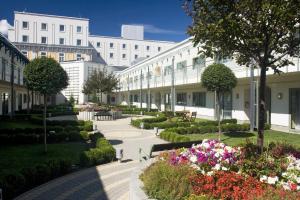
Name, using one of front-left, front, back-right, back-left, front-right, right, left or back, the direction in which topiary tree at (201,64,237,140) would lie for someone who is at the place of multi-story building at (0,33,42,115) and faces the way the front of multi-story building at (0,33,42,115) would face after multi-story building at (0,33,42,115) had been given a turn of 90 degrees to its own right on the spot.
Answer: front-left

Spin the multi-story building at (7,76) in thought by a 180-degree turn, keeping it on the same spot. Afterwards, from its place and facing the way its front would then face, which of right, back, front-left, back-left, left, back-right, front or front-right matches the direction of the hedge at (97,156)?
left

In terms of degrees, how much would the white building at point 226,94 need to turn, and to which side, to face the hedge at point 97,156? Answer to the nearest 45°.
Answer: approximately 45° to its left

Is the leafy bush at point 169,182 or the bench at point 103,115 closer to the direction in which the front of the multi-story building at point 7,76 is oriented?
the bench

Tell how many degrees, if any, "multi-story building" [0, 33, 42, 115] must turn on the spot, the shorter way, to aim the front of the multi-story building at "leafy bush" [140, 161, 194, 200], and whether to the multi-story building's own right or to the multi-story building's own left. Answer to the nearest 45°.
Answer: approximately 90° to the multi-story building's own right

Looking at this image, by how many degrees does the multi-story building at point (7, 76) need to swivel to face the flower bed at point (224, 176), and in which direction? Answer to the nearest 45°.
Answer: approximately 90° to its right

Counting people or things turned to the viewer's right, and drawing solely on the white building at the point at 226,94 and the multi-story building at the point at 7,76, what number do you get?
1

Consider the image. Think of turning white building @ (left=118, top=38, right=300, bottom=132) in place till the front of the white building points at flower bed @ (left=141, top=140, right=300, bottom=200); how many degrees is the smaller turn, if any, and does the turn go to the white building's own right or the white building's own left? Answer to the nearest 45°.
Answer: approximately 45° to the white building's own left

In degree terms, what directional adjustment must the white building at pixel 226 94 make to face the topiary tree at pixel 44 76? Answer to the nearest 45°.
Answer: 0° — it already faces it

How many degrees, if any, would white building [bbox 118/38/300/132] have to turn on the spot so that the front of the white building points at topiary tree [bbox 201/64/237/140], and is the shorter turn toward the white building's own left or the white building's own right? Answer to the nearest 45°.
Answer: approximately 45° to the white building's own left

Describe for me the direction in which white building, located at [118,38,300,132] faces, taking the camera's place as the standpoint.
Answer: facing the viewer and to the left of the viewer

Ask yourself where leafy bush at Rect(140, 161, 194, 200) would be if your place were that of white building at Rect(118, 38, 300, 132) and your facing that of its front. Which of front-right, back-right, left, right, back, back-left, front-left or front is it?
front-left

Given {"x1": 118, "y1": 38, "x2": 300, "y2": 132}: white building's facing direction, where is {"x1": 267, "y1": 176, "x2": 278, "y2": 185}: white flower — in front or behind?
in front

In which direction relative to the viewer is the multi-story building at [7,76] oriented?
to the viewer's right

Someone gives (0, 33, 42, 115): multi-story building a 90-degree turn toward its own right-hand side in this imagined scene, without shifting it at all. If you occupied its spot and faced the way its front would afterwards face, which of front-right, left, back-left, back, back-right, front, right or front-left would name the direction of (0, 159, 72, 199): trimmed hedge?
front

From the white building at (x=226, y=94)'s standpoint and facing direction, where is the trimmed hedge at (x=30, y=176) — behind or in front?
in front

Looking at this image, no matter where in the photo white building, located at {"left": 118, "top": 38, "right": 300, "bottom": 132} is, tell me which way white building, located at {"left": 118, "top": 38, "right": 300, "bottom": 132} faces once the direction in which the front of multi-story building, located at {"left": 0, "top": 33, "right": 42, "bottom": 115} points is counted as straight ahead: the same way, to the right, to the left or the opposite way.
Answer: the opposite way
